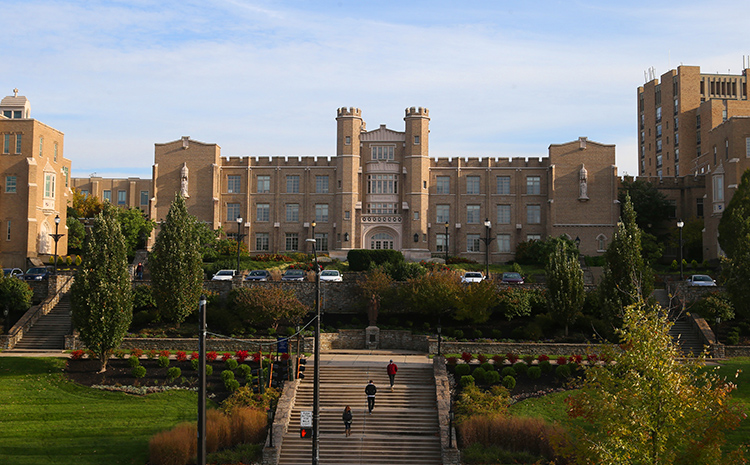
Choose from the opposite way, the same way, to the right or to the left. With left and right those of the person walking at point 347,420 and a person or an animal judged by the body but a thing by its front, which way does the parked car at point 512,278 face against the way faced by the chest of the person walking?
the opposite way

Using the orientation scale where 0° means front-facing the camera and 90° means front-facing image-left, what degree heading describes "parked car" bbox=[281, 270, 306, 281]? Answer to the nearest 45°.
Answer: approximately 0°

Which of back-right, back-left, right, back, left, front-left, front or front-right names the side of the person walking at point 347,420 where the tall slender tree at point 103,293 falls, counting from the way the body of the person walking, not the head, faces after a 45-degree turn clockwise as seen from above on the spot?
left

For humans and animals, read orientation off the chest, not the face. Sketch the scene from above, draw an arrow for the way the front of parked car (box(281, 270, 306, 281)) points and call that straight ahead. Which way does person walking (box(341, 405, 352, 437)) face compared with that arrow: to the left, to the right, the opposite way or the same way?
the opposite way

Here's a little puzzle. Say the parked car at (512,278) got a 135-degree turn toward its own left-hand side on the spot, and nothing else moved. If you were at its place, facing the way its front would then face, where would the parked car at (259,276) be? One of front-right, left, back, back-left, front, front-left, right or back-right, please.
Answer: back-left

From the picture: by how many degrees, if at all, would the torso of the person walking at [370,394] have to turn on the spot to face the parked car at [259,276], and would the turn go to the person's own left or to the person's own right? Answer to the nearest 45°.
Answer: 0° — they already face it

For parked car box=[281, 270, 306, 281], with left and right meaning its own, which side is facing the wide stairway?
front

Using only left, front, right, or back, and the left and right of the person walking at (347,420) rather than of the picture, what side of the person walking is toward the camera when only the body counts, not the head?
back

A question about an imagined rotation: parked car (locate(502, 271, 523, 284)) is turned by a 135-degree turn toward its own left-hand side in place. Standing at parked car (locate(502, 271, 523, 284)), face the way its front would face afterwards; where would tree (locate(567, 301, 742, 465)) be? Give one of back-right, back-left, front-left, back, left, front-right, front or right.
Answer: back-right

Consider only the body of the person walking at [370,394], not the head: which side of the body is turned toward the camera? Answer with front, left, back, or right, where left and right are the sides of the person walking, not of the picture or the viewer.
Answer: back

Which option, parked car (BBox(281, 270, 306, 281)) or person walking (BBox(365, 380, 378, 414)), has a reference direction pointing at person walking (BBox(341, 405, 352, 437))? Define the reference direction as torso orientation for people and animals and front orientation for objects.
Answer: the parked car

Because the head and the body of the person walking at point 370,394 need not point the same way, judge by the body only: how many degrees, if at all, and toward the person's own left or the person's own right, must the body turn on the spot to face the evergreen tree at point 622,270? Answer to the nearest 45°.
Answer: approximately 45° to the person's own right

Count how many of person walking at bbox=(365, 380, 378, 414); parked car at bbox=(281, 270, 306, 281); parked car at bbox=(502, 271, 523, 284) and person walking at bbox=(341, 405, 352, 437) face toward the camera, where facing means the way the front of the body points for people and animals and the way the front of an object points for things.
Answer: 2

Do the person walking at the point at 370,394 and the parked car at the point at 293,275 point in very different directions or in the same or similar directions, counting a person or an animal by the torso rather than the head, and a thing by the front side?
very different directions

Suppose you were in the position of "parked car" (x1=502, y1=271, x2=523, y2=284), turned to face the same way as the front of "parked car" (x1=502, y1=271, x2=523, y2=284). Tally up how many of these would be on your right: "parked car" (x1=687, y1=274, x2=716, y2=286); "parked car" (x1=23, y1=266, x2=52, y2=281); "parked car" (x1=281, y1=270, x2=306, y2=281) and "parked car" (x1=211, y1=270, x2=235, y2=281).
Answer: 3

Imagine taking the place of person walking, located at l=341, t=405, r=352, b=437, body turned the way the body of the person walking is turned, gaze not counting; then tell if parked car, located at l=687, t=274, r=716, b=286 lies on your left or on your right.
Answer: on your right
